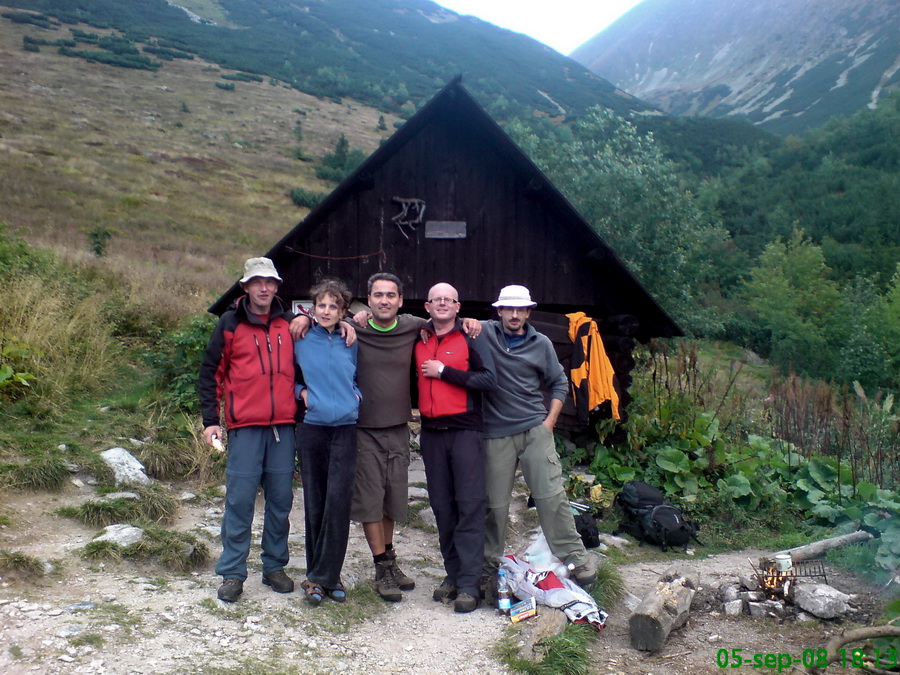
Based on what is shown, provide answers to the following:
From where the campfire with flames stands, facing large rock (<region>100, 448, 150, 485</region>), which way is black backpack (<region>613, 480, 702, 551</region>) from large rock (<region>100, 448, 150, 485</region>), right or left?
right

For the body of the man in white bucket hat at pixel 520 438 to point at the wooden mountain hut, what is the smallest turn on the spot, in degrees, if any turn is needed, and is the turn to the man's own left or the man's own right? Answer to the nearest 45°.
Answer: approximately 180°

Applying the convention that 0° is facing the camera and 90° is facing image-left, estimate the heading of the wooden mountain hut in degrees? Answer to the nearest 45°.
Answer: approximately 0°

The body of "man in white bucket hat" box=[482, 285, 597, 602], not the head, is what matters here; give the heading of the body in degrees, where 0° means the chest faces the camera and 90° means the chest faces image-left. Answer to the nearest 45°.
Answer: approximately 0°

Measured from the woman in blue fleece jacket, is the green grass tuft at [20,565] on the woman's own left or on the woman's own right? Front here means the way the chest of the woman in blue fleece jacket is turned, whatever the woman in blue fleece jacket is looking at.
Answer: on the woman's own right

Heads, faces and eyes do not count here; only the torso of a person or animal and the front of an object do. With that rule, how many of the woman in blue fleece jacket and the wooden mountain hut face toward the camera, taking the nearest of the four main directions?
2

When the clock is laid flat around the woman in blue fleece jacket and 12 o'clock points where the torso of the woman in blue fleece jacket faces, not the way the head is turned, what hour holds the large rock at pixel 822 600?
The large rock is roughly at 9 o'clock from the woman in blue fleece jacket.
